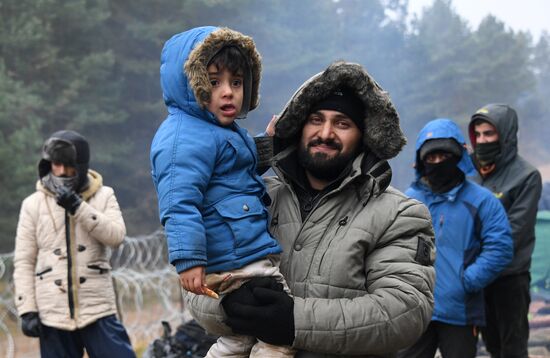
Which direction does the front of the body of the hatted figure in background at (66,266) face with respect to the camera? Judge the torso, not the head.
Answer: toward the camera

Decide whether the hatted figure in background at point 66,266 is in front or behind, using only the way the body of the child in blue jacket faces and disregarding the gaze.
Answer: behind

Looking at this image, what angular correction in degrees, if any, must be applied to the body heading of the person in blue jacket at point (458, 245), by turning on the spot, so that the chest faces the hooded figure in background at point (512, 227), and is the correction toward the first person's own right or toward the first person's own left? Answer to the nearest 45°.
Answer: approximately 180°

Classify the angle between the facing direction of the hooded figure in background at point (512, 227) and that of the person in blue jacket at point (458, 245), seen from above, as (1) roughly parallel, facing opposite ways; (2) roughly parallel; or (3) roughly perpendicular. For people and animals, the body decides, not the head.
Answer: roughly parallel

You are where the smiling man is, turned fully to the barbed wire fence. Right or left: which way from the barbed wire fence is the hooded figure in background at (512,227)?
right

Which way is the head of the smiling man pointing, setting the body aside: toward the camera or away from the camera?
toward the camera

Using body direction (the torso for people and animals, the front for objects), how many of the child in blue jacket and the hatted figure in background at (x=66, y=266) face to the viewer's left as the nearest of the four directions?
0

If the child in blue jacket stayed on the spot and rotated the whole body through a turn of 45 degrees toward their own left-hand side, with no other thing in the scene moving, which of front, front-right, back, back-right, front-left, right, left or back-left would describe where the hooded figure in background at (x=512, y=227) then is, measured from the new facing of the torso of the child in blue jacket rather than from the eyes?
front-left

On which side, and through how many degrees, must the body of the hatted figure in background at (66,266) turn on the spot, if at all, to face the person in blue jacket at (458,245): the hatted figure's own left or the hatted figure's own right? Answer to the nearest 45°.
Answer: approximately 90° to the hatted figure's own left

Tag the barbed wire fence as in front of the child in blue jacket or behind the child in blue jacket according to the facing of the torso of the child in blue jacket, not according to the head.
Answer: behind

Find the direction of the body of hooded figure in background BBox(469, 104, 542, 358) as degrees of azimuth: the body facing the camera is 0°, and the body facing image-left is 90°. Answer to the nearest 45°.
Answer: approximately 45°

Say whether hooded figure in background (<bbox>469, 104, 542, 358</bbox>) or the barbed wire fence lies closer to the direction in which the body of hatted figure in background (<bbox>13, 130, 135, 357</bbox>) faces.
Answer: the hooded figure in background

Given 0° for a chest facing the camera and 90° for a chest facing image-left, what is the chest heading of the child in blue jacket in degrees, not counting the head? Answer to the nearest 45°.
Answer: approximately 315°

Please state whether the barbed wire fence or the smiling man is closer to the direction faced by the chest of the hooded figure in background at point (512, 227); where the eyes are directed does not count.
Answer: the smiling man

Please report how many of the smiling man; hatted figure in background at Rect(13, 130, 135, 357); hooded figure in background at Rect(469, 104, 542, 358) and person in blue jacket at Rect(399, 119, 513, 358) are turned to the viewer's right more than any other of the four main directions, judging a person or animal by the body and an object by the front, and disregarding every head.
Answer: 0

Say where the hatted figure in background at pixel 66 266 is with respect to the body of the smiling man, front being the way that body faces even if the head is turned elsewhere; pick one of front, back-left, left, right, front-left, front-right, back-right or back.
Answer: right
